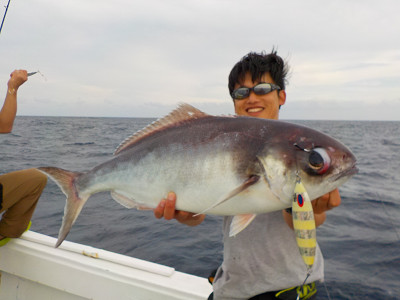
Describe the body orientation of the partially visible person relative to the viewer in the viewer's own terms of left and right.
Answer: facing to the right of the viewer

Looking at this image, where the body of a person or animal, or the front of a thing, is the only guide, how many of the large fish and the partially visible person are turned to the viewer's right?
2

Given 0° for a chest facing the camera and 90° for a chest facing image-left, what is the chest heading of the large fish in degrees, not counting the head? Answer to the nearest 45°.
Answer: approximately 270°

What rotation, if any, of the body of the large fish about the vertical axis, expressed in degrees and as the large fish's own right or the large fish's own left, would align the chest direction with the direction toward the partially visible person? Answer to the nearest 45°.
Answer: approximately 135° to the large fish's own left
